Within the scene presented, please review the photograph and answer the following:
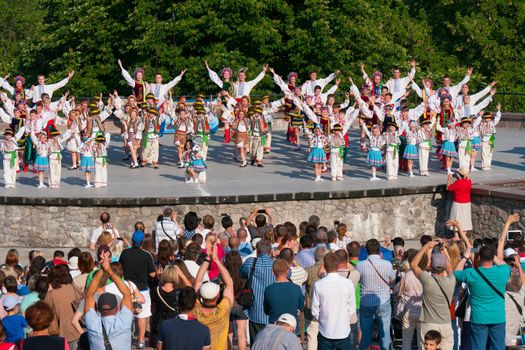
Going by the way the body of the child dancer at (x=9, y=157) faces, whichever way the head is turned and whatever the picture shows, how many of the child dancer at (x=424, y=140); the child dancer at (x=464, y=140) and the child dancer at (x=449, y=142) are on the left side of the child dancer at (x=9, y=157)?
3

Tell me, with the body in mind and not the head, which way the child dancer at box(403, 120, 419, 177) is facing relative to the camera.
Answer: toward the camera

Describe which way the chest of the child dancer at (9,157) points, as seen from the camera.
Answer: toward the camera

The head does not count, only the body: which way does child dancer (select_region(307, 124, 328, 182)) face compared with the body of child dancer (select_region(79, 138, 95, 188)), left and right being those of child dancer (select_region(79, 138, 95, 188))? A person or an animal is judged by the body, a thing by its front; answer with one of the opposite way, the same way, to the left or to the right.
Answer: the same way

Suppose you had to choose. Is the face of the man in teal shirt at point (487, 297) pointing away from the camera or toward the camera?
away from the camera

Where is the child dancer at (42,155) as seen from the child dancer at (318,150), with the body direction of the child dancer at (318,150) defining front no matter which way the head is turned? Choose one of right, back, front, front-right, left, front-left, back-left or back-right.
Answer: right

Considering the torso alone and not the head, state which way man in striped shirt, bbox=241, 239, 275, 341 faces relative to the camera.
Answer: away from the camera

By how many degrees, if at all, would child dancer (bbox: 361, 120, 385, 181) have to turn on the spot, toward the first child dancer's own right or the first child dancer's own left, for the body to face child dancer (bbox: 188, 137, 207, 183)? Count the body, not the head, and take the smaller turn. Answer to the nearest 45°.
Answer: approximately 90° to the first child dancer's own right

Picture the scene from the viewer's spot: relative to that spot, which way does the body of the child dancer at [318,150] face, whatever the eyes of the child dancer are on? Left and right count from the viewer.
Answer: facing the viewer

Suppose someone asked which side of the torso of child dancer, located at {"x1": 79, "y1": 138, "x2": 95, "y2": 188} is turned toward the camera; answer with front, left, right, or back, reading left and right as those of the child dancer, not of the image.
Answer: front

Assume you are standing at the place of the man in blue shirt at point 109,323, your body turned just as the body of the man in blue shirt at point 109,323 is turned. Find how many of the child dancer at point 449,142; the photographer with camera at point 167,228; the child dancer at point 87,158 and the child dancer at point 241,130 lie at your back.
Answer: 0

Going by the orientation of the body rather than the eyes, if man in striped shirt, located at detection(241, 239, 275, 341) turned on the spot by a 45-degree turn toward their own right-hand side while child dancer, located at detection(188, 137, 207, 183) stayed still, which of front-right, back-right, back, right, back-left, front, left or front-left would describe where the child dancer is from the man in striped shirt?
front-left

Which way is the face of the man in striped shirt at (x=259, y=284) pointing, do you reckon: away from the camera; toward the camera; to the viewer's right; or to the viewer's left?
away from the camera

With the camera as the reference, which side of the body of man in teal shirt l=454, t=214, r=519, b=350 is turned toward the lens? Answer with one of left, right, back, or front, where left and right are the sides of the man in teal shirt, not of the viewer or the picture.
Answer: back

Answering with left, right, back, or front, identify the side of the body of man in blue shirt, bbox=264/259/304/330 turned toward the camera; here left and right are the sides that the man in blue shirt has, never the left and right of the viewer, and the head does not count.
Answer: back

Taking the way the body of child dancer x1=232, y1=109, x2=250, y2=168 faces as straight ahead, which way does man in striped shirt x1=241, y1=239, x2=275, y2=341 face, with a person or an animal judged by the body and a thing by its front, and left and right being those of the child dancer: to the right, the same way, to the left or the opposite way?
the opposite way

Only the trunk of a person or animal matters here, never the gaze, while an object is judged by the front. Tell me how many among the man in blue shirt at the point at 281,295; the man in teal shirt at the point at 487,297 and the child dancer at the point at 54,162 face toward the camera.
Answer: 1

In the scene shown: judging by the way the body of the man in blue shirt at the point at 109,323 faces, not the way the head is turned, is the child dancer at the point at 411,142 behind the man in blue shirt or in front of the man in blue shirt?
in front

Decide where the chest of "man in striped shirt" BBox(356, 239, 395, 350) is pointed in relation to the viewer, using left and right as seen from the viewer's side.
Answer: facing away from the viewer

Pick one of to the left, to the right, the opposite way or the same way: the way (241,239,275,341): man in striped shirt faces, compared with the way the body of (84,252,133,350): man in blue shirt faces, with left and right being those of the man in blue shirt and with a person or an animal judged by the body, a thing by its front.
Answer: the same way

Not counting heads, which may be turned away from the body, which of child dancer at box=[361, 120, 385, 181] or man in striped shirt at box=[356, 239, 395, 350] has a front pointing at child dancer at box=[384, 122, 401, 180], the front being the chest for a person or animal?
the man in striped shirt
